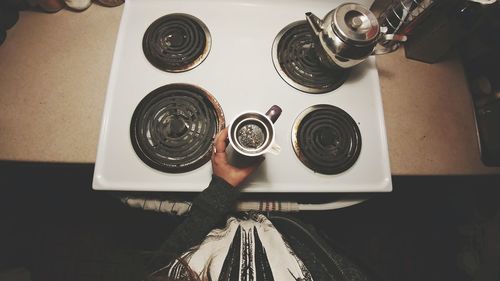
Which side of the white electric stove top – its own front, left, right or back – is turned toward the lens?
front

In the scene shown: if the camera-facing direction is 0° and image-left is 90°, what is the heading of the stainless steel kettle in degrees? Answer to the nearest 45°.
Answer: approximately 90°
